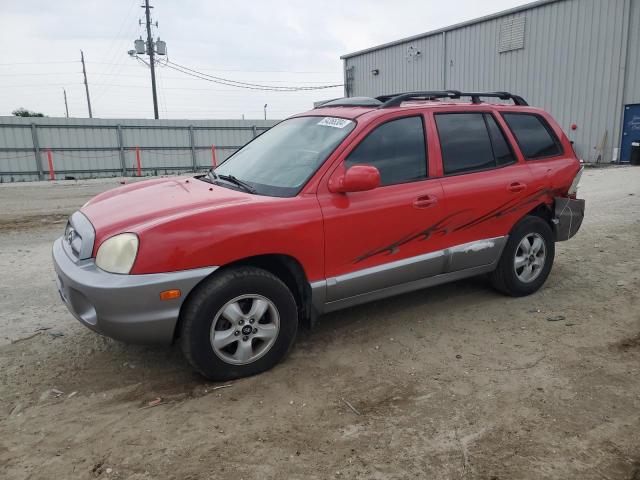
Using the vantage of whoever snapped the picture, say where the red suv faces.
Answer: facing the viewer and to the left of the viewer

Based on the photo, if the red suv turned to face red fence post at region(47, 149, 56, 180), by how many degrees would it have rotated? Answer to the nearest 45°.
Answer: approximately 90° to its right

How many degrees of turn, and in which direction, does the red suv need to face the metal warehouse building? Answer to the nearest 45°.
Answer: approximately 180°

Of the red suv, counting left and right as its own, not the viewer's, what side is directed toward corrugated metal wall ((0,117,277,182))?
right
